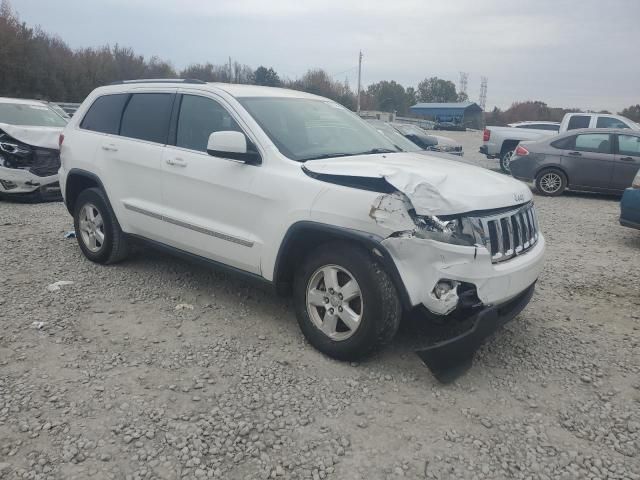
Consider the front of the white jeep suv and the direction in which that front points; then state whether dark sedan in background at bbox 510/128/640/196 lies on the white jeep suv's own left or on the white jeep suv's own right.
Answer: on the white jeep suv's own left

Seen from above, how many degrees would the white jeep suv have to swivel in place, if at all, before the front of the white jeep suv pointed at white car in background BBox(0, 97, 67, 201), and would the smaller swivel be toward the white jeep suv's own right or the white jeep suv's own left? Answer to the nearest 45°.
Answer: approximately 180°

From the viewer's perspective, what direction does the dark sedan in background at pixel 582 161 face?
to the viewer's right

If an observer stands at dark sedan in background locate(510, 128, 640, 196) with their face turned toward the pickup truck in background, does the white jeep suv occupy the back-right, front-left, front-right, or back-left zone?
back-left

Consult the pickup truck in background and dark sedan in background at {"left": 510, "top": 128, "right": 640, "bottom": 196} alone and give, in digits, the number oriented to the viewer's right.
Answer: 2

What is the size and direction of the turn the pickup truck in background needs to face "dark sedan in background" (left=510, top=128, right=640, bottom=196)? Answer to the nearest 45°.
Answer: approximately 90° to its right

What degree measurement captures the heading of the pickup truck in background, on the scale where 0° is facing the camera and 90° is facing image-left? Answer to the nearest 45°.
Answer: approximately 270°
